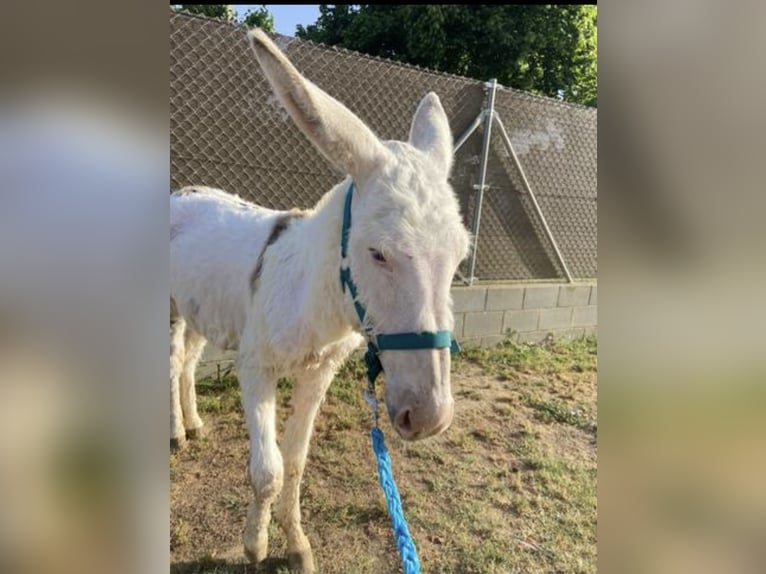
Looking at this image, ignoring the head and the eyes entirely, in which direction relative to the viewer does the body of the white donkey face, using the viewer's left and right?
facing the viewer and to the right of the viewer
